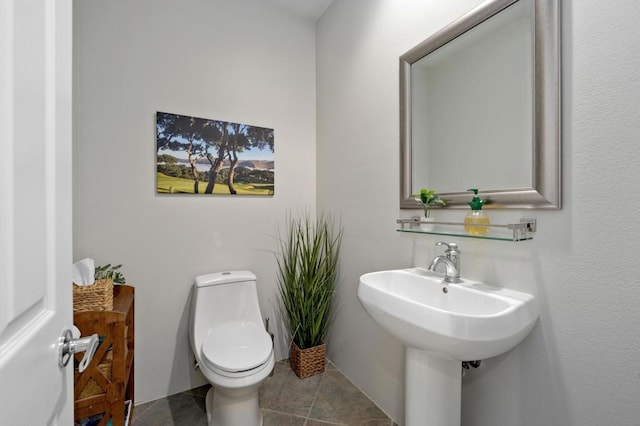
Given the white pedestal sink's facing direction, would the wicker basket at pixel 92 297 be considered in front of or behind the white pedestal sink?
in front

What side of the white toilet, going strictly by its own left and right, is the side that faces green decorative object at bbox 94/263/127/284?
right

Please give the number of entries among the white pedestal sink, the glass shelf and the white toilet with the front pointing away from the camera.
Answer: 0

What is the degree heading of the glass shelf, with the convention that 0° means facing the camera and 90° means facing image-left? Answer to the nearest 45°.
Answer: approximately 45°

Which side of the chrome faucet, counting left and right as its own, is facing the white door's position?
front

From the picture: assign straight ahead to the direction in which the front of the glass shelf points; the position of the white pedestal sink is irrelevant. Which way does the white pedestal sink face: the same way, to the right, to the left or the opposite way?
the same way

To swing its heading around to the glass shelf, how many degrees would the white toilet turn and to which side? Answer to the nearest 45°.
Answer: approximately 45° to its left

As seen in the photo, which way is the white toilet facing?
toward the camera

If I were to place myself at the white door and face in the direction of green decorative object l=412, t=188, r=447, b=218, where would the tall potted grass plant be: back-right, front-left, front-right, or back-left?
front-left

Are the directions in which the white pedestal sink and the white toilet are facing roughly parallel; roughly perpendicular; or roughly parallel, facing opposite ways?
roughly perpendicular

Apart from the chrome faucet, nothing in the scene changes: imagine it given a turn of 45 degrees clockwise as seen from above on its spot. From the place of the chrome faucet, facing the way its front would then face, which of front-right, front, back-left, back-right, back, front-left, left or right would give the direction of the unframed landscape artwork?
front

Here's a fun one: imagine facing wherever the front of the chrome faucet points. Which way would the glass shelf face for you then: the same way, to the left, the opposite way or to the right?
the same way

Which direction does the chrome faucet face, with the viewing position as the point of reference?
facing the viewer and to the left of the viewer

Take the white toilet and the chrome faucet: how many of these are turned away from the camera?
0

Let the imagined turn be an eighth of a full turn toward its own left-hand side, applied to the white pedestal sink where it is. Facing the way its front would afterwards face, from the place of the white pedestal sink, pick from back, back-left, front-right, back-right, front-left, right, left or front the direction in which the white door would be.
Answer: front-right

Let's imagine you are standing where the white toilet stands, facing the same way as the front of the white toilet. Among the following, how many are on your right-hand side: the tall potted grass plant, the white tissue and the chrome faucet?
1

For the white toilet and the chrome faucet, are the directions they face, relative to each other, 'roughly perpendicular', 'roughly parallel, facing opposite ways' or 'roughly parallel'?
roughly perpendicular
